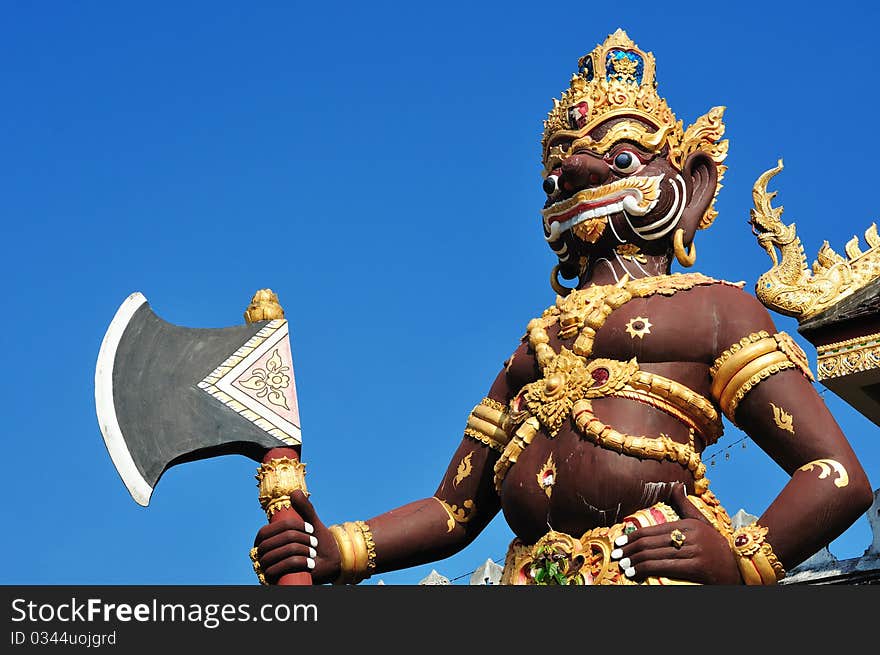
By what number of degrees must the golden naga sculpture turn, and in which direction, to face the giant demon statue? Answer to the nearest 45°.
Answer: approximately 45° to its left

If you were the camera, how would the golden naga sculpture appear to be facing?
facing to the left of the viewer

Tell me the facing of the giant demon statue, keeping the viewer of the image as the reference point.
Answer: facing the viewer and to the left of the viewer

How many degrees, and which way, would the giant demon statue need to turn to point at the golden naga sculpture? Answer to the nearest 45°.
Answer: approximately 135° to its left
